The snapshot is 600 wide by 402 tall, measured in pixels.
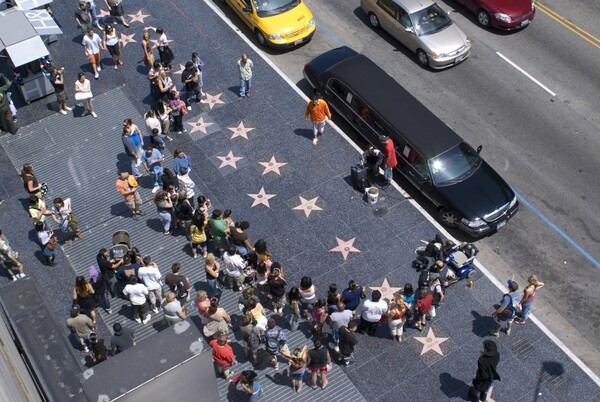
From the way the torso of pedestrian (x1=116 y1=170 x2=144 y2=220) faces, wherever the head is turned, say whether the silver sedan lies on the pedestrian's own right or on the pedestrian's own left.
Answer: on the pedestrian's own left

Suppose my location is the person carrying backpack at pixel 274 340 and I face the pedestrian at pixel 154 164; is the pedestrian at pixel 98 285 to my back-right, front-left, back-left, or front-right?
front-left

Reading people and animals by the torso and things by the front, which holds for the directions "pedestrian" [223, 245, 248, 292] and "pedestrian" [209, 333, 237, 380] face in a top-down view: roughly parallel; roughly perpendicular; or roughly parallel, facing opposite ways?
roughly parallel

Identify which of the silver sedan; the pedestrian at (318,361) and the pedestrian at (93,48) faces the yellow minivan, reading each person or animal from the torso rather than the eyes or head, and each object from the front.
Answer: the pedestrian at (318,361)

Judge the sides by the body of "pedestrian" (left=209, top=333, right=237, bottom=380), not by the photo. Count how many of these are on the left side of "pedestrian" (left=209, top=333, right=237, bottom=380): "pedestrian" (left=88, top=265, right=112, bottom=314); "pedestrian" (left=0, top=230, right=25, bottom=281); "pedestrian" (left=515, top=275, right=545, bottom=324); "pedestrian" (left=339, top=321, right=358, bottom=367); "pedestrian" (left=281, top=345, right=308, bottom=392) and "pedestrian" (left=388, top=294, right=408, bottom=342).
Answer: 2

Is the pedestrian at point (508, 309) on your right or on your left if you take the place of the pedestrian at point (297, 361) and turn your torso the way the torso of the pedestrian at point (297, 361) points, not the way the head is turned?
on your right

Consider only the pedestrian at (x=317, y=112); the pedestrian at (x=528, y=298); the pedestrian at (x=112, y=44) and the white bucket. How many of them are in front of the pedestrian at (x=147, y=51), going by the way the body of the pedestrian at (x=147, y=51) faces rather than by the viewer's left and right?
3

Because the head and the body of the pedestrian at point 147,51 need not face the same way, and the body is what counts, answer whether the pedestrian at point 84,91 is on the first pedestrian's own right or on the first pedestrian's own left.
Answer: on the first pedestrian's own right

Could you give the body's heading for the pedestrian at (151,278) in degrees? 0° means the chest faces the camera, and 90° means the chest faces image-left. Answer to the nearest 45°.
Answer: approximately 225°

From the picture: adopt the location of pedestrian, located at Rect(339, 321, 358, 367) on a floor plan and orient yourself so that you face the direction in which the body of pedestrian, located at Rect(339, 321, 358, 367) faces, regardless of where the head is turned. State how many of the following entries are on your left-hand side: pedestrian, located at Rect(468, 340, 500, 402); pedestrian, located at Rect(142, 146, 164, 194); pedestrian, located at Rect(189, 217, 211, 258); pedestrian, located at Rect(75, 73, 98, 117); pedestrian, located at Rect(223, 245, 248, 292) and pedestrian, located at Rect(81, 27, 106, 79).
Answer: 5

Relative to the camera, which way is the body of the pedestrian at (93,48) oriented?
toward the camera

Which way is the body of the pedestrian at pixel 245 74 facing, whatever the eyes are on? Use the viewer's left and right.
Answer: facing the viewer

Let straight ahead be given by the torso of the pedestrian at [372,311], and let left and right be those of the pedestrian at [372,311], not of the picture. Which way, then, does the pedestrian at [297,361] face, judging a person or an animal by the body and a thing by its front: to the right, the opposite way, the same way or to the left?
the same way

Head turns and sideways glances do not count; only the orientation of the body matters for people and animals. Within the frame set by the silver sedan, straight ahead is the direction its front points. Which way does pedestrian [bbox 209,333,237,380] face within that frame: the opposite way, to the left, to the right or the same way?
to the left

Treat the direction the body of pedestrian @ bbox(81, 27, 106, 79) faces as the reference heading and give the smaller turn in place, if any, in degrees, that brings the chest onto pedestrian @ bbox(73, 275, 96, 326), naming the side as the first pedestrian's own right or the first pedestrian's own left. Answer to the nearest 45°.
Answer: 0° — they already face them

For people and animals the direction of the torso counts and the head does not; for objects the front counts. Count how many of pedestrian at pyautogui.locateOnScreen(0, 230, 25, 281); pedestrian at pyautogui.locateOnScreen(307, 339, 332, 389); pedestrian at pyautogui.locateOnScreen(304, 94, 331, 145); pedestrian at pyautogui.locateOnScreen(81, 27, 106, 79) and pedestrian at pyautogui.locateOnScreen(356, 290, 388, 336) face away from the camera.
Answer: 2
